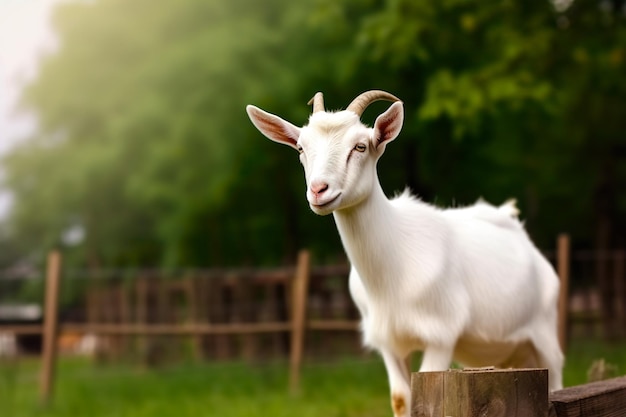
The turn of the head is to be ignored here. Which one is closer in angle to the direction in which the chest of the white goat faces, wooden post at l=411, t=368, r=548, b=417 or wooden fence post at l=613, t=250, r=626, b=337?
the wooden post

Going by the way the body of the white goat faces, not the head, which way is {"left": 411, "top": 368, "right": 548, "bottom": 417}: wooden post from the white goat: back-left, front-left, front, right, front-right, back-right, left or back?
front-left

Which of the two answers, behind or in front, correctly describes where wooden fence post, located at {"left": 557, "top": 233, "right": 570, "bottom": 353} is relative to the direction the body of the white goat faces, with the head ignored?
behind

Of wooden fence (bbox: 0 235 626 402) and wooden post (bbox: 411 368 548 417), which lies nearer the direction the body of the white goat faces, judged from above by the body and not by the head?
the wooden post

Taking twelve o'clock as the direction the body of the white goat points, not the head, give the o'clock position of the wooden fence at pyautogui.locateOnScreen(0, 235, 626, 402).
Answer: The wooden fence is roughly at 4 o'clock from the white goat.

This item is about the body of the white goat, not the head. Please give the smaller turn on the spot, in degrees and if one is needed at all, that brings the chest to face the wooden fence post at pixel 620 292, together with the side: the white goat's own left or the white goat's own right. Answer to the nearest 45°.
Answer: approximately 135° to the white goat's own right

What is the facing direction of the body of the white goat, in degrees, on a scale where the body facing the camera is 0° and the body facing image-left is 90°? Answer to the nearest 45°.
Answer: approximately 45°
